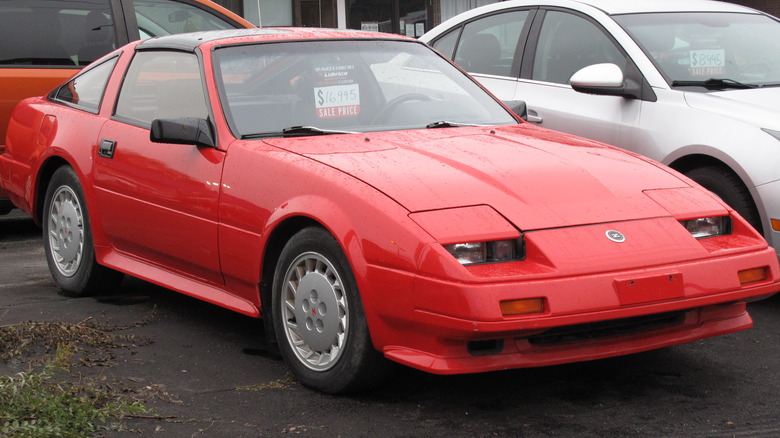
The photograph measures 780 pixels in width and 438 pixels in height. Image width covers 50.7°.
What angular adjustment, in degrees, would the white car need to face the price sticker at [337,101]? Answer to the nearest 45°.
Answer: approximately 90° to its right

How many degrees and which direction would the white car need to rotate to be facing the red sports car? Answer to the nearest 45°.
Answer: approximately 90° to its right

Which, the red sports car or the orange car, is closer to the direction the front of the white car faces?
the red sports car

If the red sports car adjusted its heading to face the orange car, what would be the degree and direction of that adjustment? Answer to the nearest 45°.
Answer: approximately 180°

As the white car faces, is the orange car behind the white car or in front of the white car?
behind

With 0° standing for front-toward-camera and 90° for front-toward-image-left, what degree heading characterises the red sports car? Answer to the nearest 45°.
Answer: approximately 315°

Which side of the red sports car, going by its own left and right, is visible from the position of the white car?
left

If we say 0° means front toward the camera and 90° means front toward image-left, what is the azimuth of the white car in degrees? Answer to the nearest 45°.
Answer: approximately 315°
